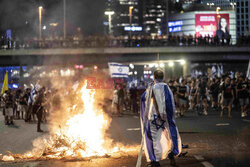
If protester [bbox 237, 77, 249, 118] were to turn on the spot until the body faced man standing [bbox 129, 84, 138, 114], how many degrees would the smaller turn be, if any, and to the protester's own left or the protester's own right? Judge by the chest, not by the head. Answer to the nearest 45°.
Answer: approximately 135° to the protester's own right

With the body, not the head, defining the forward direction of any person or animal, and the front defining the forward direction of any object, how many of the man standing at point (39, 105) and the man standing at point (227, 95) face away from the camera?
0

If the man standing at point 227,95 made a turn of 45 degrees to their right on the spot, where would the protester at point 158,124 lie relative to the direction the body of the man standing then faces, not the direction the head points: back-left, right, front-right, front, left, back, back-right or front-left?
front-left

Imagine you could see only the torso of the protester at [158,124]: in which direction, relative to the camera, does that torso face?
away from the camera

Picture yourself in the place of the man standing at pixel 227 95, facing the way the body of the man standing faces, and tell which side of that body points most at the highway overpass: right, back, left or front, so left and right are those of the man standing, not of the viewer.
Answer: back

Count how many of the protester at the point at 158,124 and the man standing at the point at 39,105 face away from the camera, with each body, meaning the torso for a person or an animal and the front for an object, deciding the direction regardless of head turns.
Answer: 1

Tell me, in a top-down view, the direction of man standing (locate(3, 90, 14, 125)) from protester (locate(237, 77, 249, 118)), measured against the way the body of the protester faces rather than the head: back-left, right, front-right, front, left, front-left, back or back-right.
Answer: right

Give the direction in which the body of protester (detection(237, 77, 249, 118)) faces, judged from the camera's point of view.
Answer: toward the camera

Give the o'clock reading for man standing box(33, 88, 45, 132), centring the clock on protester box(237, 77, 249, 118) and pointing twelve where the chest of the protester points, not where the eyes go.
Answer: The man standing is roughly at 2 o'clock from the protester.

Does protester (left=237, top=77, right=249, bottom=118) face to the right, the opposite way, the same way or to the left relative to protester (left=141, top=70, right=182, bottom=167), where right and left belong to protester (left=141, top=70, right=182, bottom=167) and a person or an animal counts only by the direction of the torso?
the opposite way

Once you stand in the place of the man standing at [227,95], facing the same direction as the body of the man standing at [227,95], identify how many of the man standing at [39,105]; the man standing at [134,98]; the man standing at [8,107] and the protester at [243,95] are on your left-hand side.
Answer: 1

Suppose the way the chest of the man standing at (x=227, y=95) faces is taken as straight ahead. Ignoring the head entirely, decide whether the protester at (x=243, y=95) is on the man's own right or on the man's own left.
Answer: on the man's own left

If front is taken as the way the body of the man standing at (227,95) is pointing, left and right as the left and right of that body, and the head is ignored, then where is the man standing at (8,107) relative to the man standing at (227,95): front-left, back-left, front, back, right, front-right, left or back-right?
right

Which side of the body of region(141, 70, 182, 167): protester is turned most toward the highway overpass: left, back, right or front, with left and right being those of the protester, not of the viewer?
front

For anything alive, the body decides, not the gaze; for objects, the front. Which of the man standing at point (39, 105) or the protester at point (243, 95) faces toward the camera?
the protester

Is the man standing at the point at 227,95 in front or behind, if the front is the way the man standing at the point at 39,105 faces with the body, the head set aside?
in front

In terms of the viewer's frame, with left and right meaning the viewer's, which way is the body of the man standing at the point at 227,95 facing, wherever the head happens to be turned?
facing the viewer

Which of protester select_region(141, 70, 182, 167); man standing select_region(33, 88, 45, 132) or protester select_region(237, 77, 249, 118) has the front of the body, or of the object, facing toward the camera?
protester select_region(237, 77, 249, 118)
